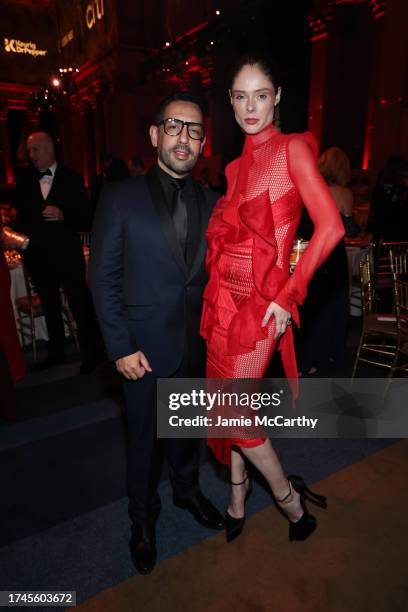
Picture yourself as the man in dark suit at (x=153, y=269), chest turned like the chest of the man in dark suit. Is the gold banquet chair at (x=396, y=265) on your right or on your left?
on your left

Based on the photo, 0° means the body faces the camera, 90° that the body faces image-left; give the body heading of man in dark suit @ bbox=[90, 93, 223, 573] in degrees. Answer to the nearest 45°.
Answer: approximately 315°

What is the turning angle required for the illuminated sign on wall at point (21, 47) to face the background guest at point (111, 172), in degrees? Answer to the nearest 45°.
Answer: approximately 45° to its right

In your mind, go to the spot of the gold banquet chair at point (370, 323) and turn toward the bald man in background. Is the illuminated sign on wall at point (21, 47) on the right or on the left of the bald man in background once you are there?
right

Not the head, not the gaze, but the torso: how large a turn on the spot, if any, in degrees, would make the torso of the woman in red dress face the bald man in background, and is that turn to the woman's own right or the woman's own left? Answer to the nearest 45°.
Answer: approximately 90° to the woman's own right

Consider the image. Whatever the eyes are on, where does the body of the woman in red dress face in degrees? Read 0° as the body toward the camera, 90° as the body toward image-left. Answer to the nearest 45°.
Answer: approximately 45°
